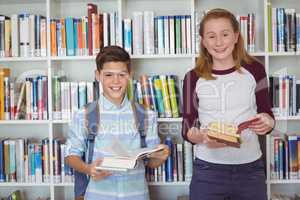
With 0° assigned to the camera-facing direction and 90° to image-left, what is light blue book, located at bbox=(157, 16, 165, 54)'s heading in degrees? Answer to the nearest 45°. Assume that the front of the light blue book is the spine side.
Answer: approximately 0°

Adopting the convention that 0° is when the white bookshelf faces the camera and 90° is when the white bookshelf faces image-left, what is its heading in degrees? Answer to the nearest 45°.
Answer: approximately 0°

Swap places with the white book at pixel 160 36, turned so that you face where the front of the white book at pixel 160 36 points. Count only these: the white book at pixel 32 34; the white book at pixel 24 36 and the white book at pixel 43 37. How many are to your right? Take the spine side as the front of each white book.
3

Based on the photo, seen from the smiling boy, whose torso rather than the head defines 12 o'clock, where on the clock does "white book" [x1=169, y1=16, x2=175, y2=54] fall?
The white book is roughly at 7 o'clock from the smiling boy.

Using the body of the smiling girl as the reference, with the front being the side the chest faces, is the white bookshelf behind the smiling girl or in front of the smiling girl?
behind

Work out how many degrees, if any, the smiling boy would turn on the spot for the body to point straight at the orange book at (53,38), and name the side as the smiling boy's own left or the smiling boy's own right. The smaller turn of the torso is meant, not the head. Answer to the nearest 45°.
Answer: approximately 135° to the smiling boy's own right

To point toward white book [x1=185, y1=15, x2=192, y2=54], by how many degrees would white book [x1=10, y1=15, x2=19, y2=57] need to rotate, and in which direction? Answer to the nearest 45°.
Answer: approximately 90° to its left
